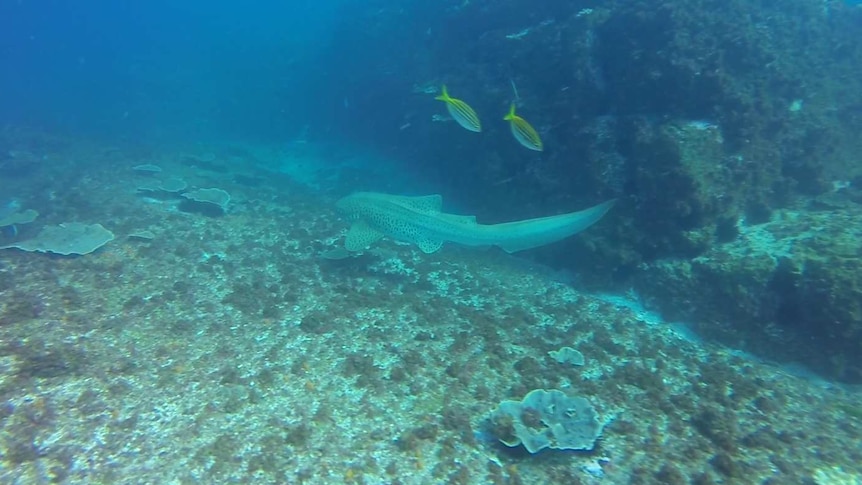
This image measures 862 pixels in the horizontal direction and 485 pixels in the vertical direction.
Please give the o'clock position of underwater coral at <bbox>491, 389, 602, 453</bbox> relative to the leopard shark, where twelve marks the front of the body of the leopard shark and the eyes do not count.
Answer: The underwater coral is roughly at 8 o'clock from the leopard shark.

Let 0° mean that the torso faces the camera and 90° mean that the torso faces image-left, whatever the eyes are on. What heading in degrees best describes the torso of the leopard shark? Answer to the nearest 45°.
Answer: approximately 90°

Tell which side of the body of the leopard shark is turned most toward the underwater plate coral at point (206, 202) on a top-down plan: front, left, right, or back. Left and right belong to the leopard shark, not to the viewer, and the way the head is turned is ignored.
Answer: front

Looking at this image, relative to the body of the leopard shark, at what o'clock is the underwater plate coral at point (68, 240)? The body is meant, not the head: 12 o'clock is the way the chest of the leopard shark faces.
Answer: The underwater plate coral is roughly at 12 o'clock from the leopard shark.

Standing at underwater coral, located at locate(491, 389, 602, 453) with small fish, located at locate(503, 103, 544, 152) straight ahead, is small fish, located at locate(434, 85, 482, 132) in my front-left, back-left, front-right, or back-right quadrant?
front-left

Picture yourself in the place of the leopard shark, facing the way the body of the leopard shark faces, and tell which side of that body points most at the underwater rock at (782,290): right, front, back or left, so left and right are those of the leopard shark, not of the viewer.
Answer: back

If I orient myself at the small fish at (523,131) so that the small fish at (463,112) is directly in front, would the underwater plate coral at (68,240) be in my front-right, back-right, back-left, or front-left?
front-left

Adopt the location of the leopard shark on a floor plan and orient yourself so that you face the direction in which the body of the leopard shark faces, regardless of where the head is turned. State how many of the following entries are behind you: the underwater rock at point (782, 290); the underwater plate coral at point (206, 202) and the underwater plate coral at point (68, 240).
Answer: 1
